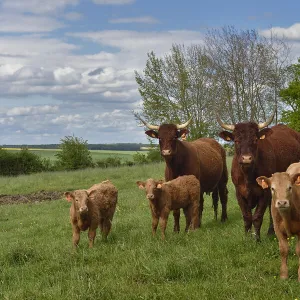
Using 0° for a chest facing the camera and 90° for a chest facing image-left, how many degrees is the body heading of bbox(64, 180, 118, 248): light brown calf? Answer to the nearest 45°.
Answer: approximately 45°

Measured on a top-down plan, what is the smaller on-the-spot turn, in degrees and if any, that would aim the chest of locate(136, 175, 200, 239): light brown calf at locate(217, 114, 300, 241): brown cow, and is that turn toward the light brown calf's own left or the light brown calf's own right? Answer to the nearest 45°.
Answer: approximately 90° to the light brown calf's own left

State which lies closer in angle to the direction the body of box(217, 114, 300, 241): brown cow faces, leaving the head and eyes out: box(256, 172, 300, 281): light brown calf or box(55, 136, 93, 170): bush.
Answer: the light brown calf

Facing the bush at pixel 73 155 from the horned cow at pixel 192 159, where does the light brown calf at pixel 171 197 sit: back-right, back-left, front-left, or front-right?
back-left

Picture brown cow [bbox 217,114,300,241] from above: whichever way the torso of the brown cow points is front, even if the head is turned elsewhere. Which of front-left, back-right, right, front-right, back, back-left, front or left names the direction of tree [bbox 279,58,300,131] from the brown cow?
back-right

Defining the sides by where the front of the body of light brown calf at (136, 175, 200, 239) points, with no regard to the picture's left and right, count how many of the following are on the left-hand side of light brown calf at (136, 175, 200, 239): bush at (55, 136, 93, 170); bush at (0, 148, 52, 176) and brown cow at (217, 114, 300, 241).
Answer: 1

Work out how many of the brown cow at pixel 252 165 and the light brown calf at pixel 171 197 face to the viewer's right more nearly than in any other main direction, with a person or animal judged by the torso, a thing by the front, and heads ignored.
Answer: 0

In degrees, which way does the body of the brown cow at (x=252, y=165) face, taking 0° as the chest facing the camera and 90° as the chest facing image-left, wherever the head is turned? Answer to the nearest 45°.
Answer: approximately 45°

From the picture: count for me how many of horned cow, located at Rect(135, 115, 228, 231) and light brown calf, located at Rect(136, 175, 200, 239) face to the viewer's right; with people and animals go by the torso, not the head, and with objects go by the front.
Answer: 0

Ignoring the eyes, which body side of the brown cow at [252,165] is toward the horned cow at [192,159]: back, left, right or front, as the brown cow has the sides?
right
